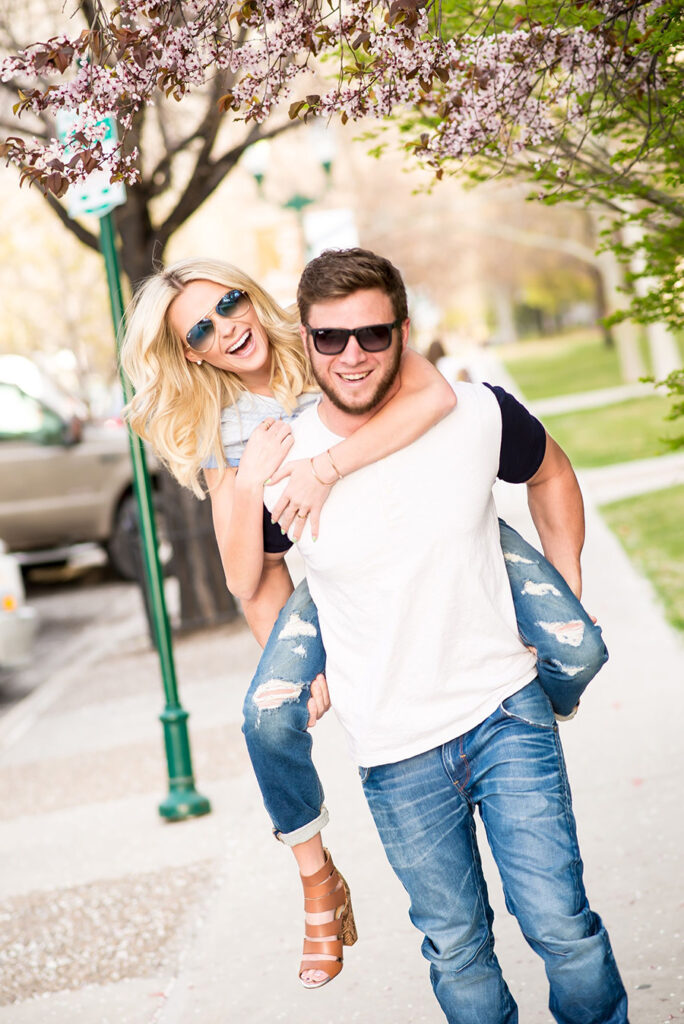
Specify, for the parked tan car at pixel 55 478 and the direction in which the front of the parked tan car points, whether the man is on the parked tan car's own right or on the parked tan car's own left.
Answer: on the parked tan car's own right

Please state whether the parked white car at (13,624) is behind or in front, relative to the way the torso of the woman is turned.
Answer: behind

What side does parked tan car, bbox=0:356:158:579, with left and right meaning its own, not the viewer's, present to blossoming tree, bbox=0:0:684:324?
right

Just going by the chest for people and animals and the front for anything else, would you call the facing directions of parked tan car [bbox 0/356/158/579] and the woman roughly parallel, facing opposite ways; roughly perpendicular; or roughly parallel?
roughly perpendicular

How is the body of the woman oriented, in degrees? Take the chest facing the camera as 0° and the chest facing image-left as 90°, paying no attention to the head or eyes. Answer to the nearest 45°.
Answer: approximately 0°
